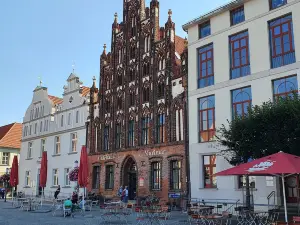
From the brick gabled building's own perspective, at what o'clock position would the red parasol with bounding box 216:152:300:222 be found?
The red parasol is roughly at 10 o'clock from the brick gabled building.

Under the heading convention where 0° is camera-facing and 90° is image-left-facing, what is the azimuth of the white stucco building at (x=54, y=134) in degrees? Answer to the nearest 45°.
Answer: approximately 45°

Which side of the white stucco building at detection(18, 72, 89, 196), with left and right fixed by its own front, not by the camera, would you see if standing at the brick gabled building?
left

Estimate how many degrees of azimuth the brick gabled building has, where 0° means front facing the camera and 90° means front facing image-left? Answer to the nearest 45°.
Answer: approximately 45°

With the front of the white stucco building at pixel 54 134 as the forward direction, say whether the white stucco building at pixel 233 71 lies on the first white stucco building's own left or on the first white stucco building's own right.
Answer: on the first white stucco building's own left

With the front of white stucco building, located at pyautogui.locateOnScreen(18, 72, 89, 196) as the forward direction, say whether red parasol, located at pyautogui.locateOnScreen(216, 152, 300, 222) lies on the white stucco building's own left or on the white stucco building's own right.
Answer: on the white stucco building's own left

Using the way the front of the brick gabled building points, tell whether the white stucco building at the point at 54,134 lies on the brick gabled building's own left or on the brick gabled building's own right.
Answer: on the brick gabled building's own right
